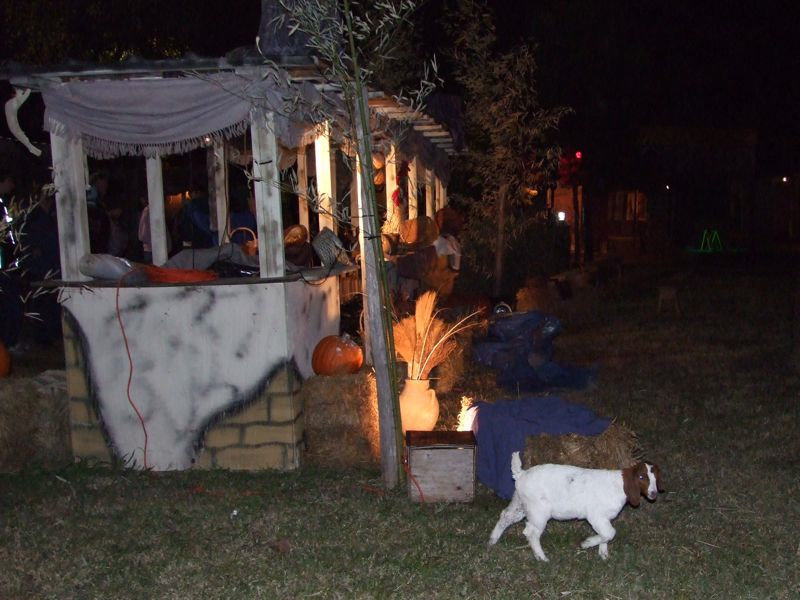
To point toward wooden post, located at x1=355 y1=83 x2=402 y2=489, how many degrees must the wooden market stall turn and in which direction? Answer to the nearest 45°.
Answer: approximately 45° to its left

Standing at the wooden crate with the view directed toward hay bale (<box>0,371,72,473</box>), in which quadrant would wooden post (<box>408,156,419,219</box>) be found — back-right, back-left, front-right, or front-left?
front-right

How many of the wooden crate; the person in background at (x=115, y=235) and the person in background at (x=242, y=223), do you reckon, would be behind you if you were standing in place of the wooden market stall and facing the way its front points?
2

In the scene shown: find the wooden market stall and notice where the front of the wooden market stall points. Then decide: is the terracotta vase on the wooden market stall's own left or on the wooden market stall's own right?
on the wooden market stall's own left

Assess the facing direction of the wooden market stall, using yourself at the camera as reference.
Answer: facing the viewer

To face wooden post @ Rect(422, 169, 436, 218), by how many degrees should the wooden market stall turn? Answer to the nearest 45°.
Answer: approximately 135° to its left

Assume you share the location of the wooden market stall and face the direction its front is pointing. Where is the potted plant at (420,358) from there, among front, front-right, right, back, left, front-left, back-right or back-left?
left

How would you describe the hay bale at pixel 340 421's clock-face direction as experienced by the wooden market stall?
The hay bale is roughly at 9 o'clock from the wooden market stall.

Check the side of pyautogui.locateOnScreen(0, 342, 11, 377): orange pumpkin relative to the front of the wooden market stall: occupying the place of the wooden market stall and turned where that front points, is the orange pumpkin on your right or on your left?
on your right

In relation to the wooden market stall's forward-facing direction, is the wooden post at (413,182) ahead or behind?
behind

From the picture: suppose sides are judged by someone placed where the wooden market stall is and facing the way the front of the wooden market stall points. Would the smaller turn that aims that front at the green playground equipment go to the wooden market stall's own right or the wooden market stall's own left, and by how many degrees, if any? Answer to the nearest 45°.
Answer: approximately 135° to the wooden market stall's own left

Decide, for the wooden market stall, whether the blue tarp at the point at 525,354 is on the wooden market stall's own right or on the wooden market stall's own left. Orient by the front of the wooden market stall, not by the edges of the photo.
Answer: on the wooden market stall's own left

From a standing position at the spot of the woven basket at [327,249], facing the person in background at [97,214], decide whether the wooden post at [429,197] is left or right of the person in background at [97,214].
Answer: right
